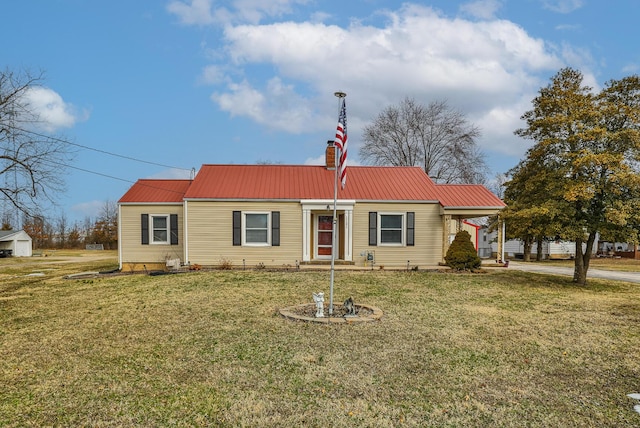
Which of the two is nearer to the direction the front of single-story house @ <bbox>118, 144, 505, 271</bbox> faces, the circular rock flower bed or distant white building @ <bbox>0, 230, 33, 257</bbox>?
the circular rock flower bed

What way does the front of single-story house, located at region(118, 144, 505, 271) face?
toward the camera

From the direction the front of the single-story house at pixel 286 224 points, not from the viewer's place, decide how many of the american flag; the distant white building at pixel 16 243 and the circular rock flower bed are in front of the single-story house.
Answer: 2

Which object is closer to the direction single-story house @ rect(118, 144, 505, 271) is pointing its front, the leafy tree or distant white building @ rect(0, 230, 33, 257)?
the leafy tree

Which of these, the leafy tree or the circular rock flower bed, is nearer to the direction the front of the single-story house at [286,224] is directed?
the circular rock flower bed

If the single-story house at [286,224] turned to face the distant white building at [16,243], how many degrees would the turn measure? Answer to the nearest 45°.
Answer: approximately 135° to its right

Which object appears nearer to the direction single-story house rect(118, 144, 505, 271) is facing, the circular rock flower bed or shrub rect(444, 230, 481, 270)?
the circular rock flower bed

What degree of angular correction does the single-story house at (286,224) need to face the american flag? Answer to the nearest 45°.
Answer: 0° — it already faces it

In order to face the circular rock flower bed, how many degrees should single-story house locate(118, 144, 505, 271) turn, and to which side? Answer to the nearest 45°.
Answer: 0° — it already faces it
